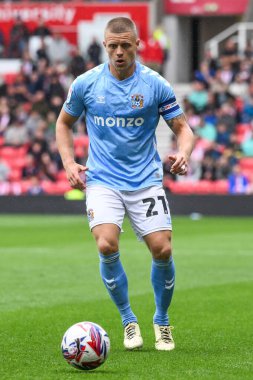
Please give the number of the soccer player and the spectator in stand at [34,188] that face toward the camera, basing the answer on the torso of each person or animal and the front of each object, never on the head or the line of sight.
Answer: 2

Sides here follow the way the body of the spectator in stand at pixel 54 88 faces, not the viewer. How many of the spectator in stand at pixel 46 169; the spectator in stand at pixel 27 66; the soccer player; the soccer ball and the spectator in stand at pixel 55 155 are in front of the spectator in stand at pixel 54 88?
4

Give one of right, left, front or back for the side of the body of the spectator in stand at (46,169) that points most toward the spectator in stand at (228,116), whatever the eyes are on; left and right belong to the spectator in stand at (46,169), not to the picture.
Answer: left

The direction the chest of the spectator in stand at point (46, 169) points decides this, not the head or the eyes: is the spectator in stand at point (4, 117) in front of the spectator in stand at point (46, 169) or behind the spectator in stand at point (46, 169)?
behind

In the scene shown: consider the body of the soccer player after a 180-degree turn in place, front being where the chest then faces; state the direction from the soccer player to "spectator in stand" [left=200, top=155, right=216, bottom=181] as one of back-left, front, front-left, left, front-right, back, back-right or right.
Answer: front
